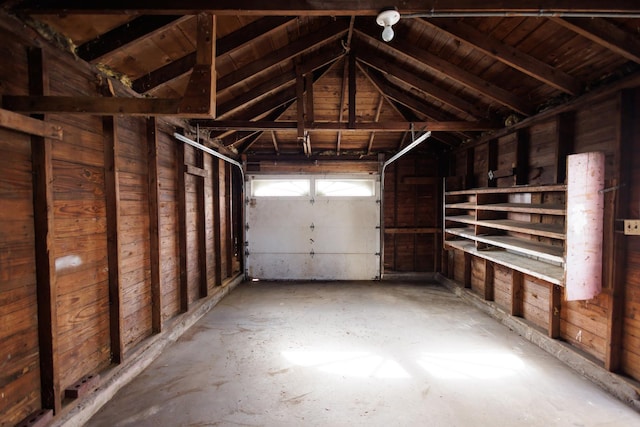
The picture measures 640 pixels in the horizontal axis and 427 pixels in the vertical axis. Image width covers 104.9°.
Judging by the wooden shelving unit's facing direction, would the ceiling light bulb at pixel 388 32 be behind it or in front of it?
in front

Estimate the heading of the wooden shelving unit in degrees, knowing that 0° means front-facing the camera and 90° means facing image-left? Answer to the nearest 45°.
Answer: approximately 45°

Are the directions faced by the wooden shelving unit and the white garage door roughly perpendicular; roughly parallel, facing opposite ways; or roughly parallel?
roughly perpendicular

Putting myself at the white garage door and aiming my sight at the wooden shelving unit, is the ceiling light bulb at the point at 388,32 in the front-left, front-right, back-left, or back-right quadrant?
front-right
